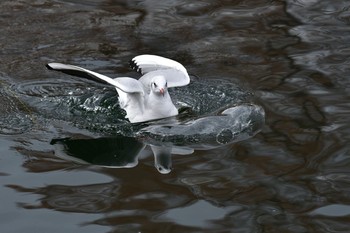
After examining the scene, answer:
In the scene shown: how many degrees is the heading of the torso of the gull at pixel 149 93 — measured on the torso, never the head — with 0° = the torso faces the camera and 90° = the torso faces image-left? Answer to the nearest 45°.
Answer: approximately 315°
